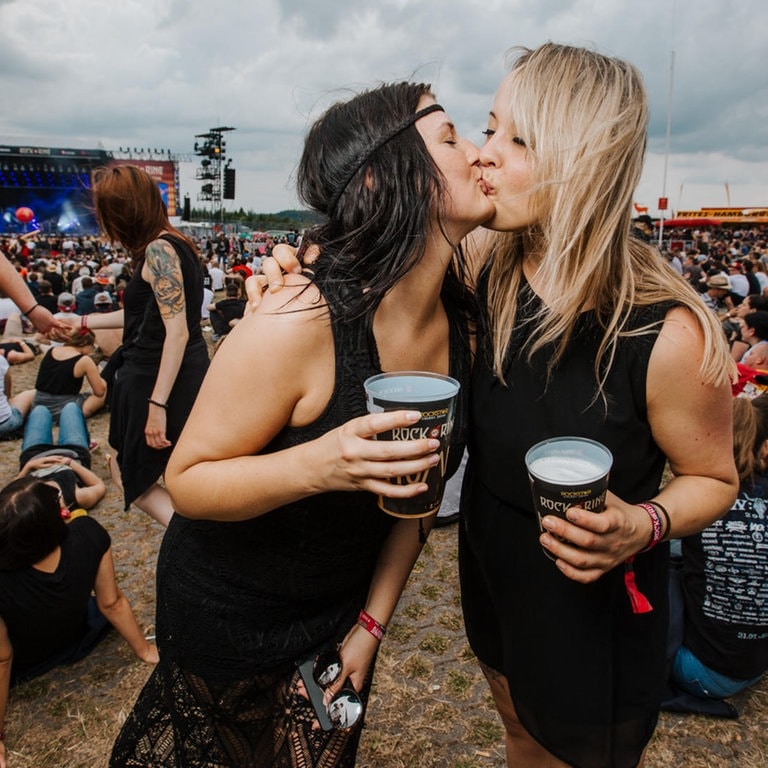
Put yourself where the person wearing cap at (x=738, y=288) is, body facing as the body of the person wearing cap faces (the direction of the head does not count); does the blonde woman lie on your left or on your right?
on your left

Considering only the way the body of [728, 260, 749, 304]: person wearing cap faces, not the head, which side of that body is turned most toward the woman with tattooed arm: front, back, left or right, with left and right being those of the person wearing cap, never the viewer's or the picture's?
left

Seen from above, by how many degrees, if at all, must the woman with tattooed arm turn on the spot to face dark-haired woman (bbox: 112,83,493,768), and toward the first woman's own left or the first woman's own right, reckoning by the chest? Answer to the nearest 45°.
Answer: approximately 90° to the first woman's own left

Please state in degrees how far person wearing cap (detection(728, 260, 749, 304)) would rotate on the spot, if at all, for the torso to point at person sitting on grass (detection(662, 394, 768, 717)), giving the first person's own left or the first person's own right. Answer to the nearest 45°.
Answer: approximately 90° to the first person's own left

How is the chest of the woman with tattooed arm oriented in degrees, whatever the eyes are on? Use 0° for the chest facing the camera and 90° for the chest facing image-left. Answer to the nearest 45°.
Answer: approximately 90°

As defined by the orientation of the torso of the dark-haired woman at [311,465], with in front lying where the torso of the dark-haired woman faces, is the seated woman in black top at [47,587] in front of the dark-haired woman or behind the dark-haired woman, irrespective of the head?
behind

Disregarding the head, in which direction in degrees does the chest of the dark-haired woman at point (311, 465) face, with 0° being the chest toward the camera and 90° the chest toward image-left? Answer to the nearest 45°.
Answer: approximately 315°

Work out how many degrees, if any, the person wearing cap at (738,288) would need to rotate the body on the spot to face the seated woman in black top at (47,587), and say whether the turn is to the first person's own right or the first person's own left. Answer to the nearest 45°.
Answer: approximately 90° to the first person's own left

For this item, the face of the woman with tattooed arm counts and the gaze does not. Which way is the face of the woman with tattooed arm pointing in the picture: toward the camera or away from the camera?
away from the camera

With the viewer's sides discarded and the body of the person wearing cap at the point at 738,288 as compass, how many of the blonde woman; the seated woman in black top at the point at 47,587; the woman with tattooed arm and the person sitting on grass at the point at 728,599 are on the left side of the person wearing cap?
4

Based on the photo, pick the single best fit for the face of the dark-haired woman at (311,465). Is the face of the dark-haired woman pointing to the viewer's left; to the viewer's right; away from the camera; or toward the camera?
to the viewer's right

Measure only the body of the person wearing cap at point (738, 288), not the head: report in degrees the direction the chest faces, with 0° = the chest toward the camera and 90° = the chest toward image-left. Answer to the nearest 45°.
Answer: approximately 90°

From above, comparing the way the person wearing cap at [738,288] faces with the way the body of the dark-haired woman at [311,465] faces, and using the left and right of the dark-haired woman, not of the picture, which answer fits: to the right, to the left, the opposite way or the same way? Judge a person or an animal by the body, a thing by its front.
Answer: the opposite way

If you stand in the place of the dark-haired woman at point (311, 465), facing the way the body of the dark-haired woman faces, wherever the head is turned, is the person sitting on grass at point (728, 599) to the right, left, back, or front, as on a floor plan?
left
